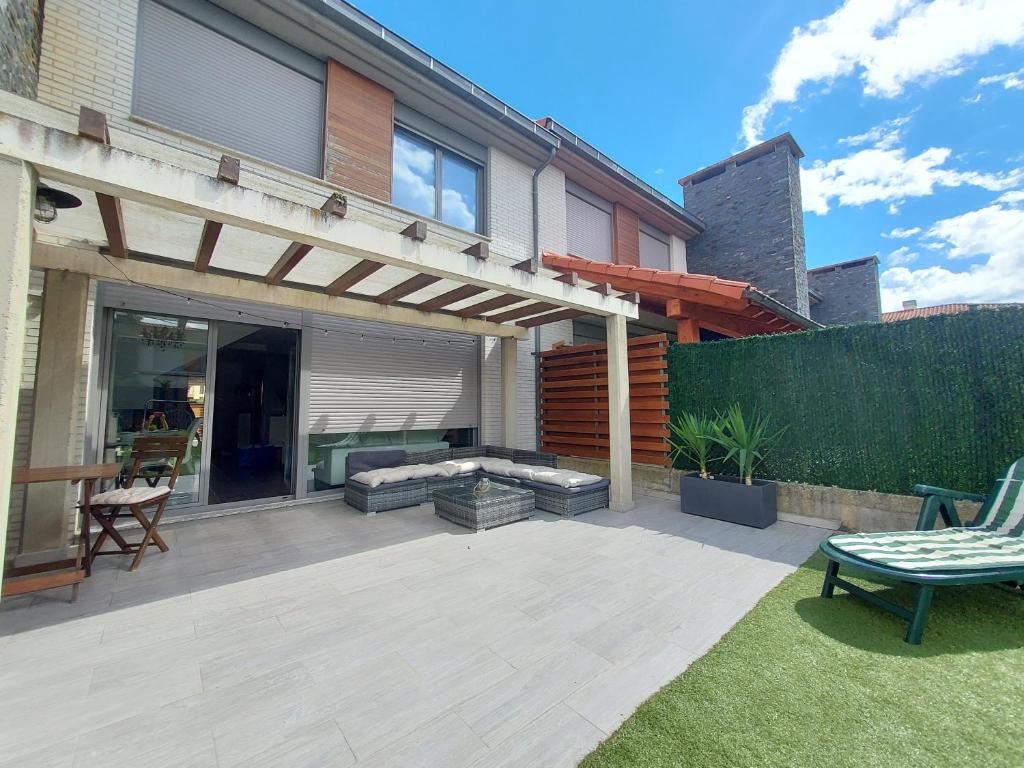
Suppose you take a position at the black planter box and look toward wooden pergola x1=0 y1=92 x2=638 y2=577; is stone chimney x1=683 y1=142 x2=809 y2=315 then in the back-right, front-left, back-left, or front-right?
back-right

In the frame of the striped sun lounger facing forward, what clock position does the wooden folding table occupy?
The wooden folding table is roughly at 12 o'clock from the striped sun lounger.

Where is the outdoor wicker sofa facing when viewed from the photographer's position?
facing the viewer

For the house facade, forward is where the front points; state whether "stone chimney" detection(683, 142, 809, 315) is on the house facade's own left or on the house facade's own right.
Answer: on the house facade's own left

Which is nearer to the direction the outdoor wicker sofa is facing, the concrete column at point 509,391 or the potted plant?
the potted plant

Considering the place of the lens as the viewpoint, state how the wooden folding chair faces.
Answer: facing the viewer and to the left of the viewer

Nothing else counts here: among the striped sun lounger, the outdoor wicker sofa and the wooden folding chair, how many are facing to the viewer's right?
0

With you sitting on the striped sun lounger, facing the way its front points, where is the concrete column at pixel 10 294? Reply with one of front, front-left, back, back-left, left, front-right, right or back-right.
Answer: front

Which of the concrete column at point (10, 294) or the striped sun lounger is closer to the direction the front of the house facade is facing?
the striped sun lounger

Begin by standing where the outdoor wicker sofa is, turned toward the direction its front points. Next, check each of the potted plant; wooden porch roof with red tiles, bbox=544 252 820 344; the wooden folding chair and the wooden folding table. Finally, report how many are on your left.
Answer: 2

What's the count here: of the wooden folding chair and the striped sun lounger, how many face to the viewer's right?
0

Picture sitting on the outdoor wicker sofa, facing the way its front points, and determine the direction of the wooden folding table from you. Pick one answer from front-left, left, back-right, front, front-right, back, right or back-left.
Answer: front-right

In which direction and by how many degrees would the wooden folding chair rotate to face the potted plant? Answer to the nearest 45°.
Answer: approximately 90° to its left

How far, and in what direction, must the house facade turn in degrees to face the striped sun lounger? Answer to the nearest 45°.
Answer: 0° — it already faces it

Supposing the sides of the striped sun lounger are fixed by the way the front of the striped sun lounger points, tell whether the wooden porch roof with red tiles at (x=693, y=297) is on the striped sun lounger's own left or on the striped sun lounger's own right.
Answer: on the striped sun lounger's own right
